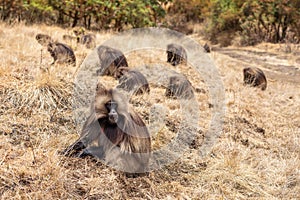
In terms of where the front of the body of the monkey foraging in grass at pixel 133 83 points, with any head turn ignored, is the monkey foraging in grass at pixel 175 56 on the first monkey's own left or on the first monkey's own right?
on the first monkey's own right

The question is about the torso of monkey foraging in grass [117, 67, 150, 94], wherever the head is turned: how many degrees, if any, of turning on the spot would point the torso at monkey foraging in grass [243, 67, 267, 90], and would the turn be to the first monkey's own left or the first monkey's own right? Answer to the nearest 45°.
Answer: approximately 135° to the first monkey's own right

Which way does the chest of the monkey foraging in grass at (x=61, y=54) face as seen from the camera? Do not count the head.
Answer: to the viewer's left

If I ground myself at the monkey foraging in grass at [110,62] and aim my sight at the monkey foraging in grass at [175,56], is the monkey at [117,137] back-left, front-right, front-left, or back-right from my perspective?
back-right

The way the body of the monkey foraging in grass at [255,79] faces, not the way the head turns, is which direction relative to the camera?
to the viewer's left
